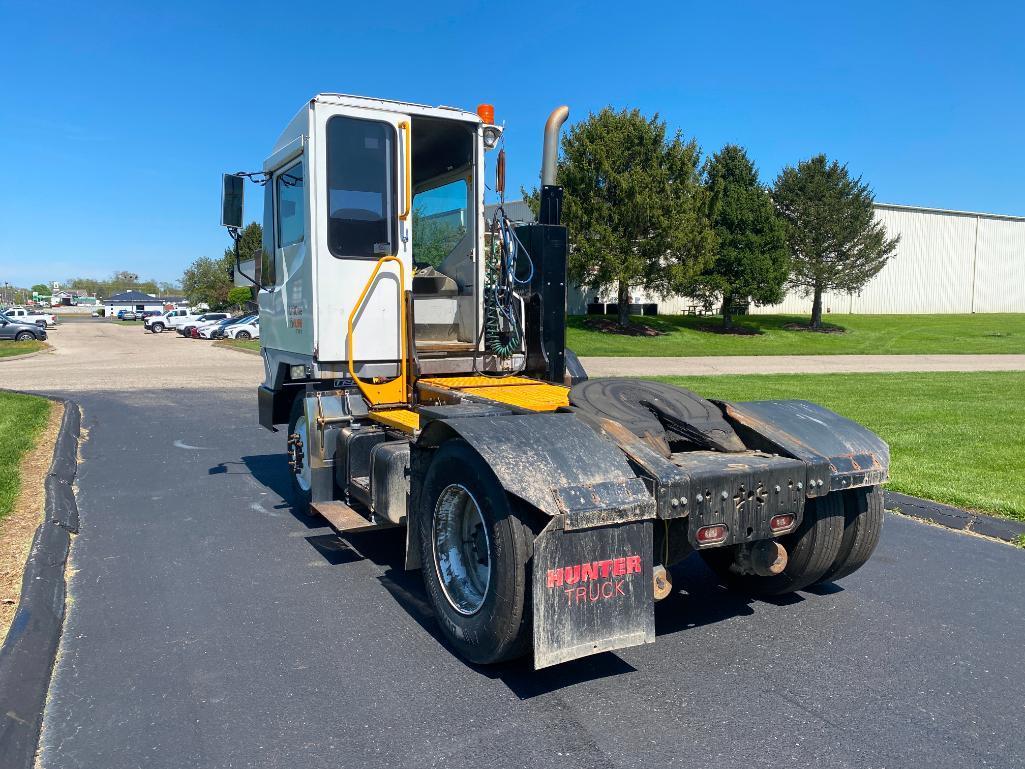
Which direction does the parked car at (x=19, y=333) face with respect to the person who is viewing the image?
facing to the right of the viewer

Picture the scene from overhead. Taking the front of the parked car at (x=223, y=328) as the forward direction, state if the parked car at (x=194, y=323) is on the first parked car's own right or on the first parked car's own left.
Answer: on the first parked car's own right

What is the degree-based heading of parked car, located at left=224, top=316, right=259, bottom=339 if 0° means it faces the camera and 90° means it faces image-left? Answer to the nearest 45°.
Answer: approximately 45°

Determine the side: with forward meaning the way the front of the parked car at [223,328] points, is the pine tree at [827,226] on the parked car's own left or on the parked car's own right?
on the parked car's own left

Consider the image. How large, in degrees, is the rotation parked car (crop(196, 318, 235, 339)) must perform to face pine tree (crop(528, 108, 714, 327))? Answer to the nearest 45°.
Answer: approximately 90° to its left

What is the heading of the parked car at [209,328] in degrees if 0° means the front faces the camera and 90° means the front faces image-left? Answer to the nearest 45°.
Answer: approximately 45°

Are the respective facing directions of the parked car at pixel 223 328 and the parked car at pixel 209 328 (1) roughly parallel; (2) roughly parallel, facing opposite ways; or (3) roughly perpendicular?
roughly parallel

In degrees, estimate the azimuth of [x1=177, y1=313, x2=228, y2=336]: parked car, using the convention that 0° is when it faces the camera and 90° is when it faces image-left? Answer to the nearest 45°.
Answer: approximately 45°

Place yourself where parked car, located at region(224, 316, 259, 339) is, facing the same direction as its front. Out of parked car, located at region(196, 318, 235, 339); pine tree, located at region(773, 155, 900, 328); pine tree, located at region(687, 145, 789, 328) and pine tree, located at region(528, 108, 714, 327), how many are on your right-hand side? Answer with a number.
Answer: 1

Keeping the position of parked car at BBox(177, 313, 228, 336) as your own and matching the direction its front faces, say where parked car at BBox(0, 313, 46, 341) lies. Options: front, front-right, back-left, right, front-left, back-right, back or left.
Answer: front

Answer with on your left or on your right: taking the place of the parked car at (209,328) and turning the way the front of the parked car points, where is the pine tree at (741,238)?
on your left

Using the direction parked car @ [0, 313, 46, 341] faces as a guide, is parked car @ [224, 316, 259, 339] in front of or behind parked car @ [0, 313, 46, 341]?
in front

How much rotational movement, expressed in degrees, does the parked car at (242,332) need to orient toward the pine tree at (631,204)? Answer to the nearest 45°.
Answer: approximately 90° to its left

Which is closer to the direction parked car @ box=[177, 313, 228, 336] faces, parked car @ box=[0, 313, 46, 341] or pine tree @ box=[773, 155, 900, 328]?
the parked car
